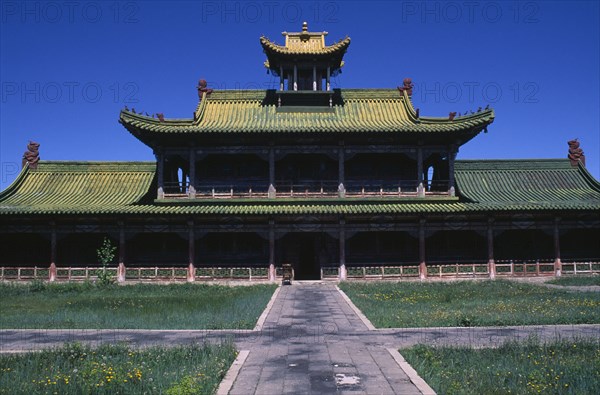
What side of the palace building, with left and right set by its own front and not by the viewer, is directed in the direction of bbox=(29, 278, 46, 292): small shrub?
right

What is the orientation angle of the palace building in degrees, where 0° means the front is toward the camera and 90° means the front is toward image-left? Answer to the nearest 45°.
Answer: approximately 0°
